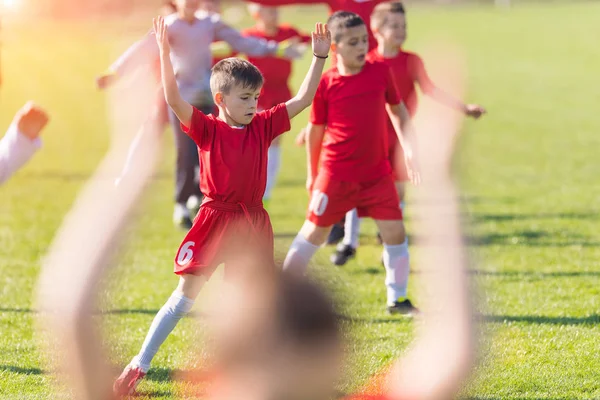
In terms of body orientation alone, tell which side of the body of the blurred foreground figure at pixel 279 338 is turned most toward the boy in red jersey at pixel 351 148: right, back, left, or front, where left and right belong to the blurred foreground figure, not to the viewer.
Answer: front

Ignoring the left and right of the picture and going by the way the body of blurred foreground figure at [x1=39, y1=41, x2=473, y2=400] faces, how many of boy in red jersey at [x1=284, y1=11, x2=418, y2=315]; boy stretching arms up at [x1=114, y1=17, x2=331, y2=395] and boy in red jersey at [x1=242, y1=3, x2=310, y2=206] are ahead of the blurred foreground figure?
3

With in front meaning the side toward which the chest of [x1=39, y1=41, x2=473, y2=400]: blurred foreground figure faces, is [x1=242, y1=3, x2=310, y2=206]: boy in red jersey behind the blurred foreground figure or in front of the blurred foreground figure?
in front

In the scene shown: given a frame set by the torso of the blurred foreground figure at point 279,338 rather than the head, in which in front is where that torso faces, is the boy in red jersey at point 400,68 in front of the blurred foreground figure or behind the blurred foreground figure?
in front

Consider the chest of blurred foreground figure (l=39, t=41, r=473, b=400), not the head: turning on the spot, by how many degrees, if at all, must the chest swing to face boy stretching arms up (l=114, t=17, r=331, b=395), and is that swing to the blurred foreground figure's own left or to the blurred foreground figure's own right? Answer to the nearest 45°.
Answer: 0° — they already face them

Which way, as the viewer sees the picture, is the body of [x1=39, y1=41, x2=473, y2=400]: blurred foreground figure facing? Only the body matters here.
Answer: away from the camera
